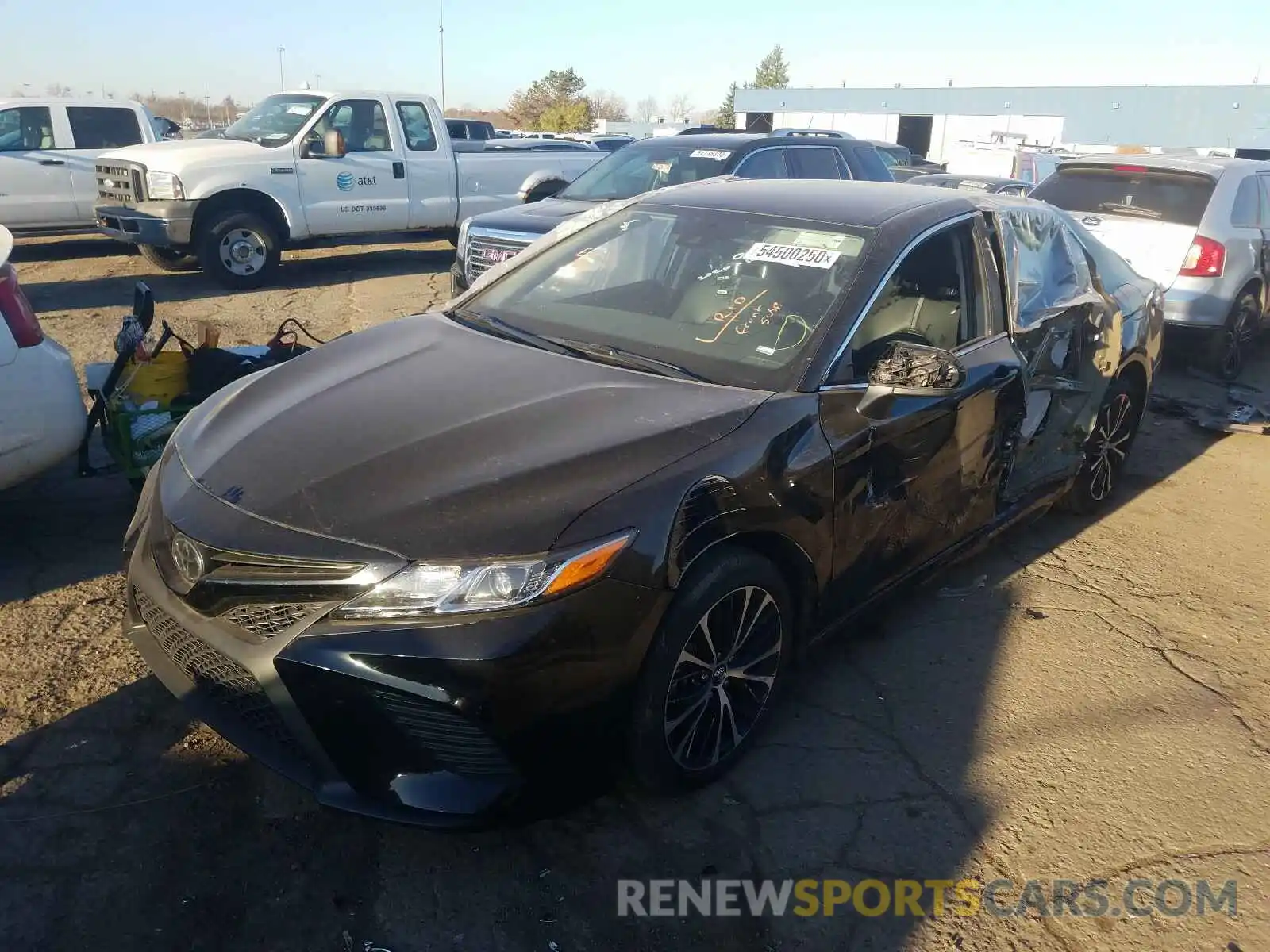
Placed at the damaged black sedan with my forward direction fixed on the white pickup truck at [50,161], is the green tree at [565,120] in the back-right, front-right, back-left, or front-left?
front-right

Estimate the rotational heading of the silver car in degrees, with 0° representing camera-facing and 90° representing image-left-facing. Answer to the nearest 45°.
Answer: approximately 225°

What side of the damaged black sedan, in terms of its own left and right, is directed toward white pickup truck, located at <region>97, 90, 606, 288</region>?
right

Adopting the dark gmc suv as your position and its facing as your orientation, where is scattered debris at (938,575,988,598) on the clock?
The scattered debris is roughly at 10 o'clock from the dark gmc suv.

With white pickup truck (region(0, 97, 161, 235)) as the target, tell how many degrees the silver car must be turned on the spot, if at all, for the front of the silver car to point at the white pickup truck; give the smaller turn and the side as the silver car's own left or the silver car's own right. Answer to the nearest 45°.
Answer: approximately 135° to the silver car's own left

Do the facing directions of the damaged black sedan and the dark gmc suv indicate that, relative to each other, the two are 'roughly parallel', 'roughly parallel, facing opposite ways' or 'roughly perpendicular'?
roughly parallel

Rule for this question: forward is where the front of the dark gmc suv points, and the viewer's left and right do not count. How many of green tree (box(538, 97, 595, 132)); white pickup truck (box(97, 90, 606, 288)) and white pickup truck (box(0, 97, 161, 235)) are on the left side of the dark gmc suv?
0

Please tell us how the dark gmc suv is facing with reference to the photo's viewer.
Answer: facing the viewer and to the left of the viewer
